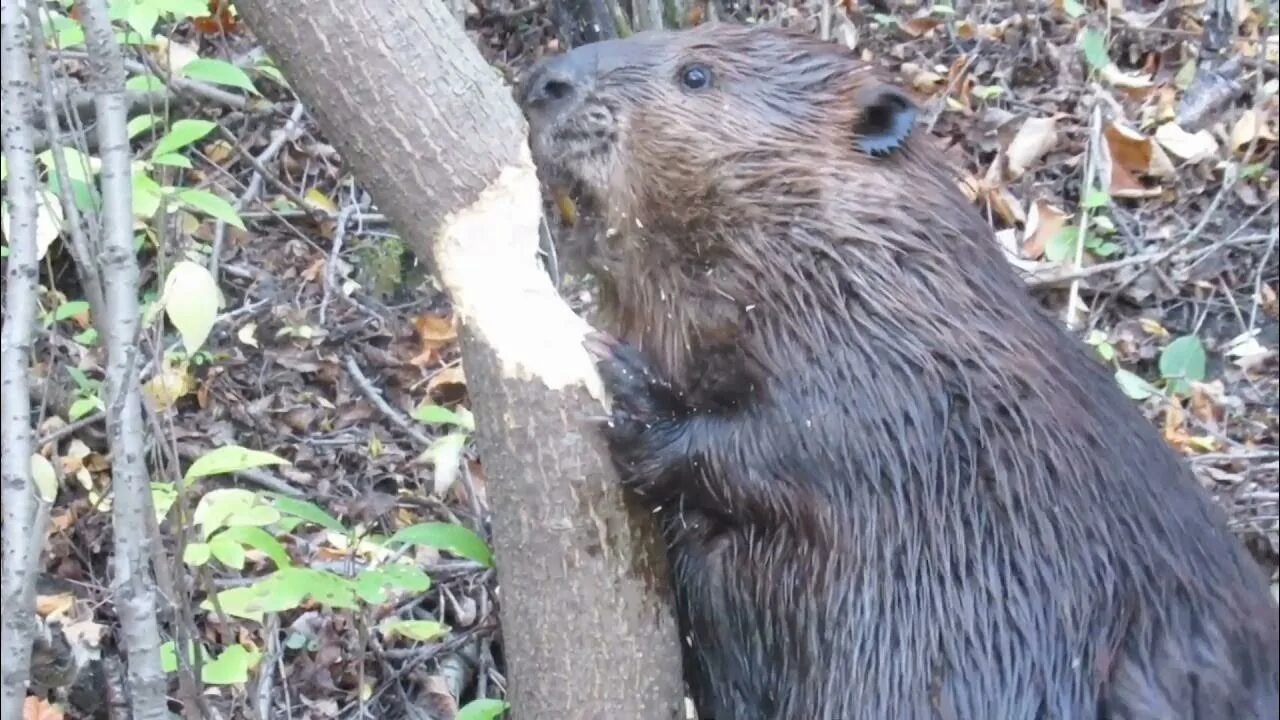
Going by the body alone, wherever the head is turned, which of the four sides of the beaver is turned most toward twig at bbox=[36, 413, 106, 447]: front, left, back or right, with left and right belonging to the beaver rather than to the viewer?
front

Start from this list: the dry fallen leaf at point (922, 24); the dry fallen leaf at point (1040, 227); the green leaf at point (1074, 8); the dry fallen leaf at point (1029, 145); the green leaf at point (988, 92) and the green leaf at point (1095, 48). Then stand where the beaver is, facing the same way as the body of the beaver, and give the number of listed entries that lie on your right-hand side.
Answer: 6

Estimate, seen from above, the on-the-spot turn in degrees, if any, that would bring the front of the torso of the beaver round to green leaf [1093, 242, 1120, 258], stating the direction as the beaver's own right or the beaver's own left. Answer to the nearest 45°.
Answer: approximately 90° to the beaver's own right

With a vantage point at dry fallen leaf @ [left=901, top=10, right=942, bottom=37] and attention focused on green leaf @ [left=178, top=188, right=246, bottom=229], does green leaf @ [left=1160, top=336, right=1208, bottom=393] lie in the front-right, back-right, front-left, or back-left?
front-left

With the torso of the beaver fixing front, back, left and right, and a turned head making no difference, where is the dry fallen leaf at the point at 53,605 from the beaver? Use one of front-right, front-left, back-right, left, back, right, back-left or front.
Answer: front

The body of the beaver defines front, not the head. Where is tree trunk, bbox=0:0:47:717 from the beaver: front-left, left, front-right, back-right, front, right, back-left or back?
front-left

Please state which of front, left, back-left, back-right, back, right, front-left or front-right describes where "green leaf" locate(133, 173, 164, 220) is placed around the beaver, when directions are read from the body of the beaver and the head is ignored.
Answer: front

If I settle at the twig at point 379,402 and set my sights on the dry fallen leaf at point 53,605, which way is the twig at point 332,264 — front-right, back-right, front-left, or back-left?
back-right

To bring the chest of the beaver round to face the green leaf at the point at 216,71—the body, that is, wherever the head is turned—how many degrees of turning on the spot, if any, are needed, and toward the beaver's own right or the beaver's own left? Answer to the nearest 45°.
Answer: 0° — it already faces it

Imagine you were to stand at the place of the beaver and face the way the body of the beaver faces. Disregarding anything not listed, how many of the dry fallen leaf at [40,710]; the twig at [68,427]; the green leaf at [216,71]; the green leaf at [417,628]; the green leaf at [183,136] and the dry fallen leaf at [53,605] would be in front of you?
6

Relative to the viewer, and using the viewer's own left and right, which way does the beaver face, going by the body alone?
facing to the left of the viewer

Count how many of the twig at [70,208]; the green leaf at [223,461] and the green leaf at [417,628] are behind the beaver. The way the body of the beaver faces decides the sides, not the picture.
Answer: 0

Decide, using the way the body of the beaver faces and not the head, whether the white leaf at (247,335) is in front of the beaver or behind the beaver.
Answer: in front

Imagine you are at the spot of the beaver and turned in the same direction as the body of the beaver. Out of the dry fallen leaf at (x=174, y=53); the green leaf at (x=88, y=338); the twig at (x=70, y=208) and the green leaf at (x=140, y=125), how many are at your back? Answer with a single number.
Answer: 0

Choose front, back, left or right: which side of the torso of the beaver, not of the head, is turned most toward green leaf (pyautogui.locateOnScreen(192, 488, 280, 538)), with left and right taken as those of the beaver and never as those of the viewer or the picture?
front

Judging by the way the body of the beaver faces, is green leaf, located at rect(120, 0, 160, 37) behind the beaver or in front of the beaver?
in front

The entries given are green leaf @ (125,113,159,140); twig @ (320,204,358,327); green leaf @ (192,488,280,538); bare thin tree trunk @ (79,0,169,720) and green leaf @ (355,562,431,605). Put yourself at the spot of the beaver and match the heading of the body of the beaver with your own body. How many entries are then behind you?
0

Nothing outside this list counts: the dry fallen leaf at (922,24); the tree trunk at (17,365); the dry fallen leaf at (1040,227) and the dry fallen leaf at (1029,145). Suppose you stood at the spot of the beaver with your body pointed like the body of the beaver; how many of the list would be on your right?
3
